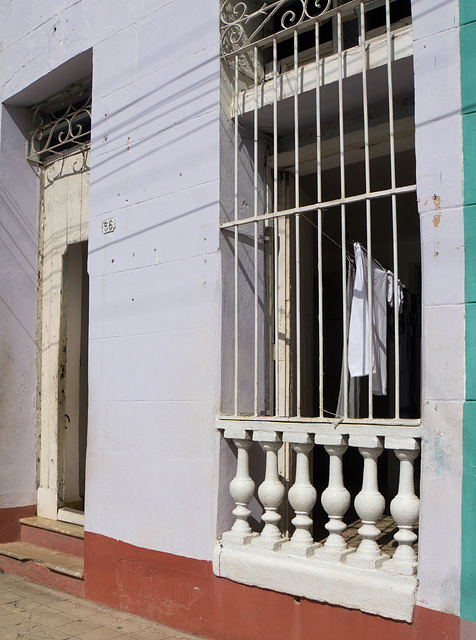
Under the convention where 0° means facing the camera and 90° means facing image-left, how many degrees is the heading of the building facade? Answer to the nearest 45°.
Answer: approximately 45°
